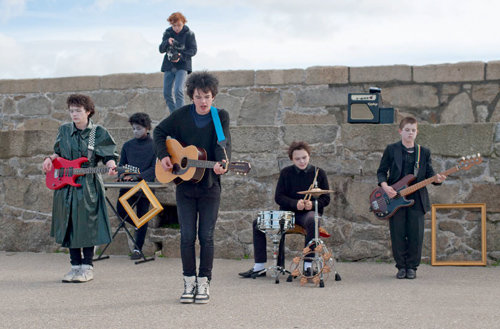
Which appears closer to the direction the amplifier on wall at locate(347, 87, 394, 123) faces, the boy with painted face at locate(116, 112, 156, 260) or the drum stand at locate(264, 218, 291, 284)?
the drum stand

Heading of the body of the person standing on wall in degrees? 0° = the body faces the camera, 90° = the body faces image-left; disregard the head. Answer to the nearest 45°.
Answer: approximately 0°

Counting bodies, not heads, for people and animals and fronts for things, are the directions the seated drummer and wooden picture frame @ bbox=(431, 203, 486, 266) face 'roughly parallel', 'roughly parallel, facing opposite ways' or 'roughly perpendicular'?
roughly parallel

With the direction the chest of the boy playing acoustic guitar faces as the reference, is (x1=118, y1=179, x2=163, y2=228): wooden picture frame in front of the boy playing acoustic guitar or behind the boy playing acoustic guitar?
behind

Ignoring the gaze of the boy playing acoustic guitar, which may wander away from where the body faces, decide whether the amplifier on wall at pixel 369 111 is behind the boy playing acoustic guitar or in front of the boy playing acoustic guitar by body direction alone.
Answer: behind

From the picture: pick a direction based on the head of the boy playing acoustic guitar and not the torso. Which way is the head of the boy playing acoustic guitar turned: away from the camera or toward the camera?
toward the camera

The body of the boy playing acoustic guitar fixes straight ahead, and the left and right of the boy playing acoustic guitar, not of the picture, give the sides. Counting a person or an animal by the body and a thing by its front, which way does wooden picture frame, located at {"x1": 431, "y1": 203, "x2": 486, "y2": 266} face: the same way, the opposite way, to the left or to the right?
the same way

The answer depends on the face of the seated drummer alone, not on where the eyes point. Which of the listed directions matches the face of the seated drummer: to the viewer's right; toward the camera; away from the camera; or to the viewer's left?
toward the camera

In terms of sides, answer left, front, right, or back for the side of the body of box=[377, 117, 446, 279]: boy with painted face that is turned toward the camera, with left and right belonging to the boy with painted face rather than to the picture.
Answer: front

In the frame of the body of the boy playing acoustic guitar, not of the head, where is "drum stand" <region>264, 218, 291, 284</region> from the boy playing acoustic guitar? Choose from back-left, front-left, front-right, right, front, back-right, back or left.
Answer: back-left

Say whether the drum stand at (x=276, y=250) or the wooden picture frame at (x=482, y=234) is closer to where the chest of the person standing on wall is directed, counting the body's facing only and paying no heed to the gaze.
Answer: the drum stand

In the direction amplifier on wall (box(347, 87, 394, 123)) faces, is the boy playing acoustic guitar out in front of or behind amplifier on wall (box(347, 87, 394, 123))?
in front

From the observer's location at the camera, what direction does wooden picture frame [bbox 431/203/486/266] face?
facing the viewer

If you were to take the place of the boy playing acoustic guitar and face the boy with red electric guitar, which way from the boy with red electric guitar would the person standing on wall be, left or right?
right

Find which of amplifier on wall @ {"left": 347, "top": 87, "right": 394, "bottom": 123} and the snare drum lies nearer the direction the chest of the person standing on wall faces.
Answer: the snare drum

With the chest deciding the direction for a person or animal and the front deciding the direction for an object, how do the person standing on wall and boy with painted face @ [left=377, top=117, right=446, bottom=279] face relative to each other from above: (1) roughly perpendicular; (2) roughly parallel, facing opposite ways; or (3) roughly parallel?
roughly parallel

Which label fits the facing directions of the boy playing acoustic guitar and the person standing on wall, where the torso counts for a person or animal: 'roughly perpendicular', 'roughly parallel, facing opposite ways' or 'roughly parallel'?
roughly parallel

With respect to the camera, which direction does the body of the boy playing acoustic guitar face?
toward the camera

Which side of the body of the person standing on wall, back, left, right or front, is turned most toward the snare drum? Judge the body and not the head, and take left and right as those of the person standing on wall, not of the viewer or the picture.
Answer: front

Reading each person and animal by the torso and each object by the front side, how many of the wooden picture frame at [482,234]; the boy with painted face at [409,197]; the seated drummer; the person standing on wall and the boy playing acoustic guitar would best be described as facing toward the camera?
5

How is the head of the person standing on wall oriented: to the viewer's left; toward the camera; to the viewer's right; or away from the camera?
toward the camera
